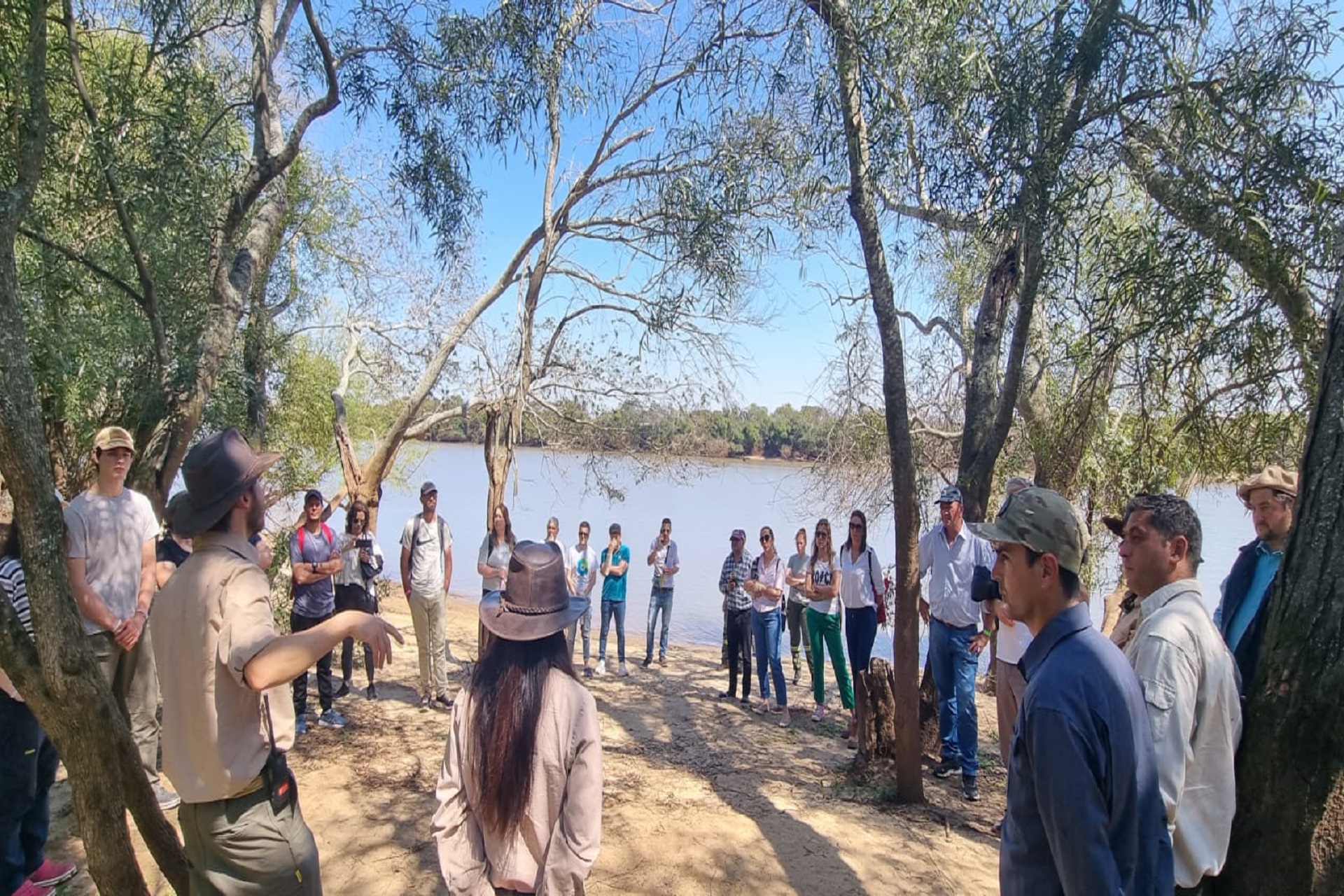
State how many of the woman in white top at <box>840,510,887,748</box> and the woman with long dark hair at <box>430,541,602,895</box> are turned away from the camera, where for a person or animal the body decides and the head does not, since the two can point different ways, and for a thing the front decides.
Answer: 1

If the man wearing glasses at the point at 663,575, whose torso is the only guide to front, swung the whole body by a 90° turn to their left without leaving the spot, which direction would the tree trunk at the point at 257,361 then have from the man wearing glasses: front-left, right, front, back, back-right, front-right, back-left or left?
back

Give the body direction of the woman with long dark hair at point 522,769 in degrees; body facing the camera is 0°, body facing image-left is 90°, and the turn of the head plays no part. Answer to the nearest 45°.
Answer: approximately 180°

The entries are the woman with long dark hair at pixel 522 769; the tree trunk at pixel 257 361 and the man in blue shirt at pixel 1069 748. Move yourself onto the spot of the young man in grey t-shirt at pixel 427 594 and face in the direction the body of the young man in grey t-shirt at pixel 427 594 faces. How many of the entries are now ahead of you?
2

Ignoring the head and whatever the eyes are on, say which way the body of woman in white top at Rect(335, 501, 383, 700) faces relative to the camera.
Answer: toward the camera

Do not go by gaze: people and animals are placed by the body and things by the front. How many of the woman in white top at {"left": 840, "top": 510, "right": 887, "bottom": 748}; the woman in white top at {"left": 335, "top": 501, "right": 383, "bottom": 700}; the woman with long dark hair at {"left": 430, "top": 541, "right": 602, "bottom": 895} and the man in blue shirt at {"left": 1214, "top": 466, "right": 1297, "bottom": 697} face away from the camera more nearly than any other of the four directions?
1

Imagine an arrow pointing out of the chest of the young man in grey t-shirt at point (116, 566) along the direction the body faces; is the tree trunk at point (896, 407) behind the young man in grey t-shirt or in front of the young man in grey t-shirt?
in front

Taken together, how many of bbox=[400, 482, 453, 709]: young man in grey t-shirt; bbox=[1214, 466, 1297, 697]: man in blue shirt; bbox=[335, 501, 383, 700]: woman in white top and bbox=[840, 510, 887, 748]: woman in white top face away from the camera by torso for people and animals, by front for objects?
0

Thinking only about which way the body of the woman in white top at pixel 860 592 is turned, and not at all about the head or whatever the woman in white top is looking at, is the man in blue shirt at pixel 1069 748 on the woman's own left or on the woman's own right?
on the woman's own left

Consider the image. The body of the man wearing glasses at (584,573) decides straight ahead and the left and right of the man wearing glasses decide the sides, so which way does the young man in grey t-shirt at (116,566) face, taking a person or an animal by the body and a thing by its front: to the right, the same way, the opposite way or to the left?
to the left

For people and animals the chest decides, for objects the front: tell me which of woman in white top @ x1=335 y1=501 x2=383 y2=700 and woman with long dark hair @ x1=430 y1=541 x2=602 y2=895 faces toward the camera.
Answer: the woman in white top

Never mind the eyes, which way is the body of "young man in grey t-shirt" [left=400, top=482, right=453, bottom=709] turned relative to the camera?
toward the camera

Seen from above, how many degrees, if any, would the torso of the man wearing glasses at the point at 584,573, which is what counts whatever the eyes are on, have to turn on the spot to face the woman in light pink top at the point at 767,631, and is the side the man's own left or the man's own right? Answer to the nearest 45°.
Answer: approximately 45° to the man's own left

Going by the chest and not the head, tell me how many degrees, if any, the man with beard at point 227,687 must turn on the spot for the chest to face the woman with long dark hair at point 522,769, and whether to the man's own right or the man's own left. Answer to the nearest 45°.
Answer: approximately 90° to the man's own right

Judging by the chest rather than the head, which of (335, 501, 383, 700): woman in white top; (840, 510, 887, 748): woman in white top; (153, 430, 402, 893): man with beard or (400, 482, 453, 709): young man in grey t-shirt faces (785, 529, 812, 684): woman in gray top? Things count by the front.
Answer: the man with beard

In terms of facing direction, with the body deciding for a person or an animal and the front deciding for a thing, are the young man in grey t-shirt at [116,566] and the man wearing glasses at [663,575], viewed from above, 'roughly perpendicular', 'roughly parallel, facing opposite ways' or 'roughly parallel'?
roughly perpendicular

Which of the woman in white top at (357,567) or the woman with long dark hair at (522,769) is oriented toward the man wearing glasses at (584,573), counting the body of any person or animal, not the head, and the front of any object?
the woman with long dark hair

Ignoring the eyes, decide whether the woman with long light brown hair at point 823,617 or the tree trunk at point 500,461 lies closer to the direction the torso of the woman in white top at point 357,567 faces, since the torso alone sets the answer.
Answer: the woman with long light brown hair

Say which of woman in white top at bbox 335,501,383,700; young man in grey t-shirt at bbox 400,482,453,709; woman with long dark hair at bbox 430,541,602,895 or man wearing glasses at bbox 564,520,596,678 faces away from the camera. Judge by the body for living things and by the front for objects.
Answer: the woman with long dark hair

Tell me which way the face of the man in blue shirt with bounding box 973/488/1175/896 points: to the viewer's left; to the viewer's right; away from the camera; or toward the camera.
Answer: to the viewer's left

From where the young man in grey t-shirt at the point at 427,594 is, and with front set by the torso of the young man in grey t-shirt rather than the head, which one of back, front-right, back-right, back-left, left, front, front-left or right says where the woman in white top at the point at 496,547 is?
left

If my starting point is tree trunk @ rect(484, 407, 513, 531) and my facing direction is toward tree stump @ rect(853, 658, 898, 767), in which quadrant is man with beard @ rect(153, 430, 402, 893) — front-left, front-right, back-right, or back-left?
front-right

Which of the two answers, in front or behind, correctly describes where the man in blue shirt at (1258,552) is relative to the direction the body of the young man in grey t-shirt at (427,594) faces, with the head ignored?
in front

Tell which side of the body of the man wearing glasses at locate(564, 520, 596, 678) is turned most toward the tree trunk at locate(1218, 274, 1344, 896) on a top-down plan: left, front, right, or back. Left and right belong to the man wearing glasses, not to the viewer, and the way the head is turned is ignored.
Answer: front
